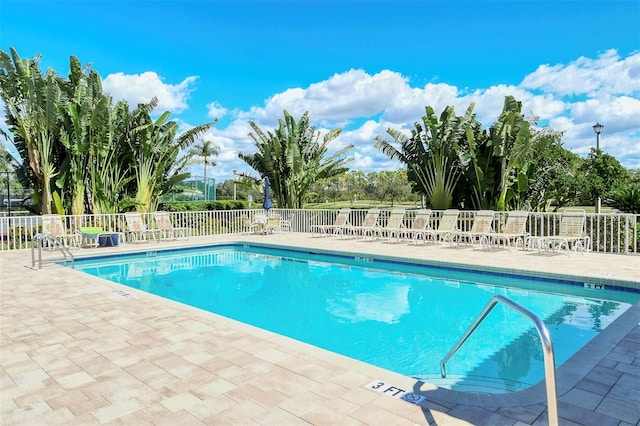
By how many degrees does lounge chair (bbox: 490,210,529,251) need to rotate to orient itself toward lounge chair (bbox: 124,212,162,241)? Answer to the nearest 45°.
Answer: approximately 45° to its right

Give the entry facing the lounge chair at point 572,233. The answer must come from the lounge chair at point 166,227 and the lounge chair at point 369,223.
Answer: the lounge chair at point 166,227

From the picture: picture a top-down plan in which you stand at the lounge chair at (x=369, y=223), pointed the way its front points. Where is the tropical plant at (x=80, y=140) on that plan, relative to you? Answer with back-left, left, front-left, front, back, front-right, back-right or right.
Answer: front-right

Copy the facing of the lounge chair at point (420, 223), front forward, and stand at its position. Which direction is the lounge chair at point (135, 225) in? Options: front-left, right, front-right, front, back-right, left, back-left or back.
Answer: front-right

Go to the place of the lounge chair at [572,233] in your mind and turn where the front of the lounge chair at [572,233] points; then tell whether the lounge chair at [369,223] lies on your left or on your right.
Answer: on your right

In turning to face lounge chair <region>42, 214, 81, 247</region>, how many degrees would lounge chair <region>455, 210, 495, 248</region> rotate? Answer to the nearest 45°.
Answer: approximately 45° to its right

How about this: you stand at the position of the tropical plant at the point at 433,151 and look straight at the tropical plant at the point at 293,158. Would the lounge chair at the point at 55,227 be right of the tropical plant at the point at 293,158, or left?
left

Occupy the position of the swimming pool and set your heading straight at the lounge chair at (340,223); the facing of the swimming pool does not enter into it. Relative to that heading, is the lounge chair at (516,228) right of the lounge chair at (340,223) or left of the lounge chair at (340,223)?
right

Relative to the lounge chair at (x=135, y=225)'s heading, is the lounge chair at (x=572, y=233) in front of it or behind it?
in front

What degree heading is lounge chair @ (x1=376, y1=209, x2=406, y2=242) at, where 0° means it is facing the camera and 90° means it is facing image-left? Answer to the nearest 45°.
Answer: approximately 45°
